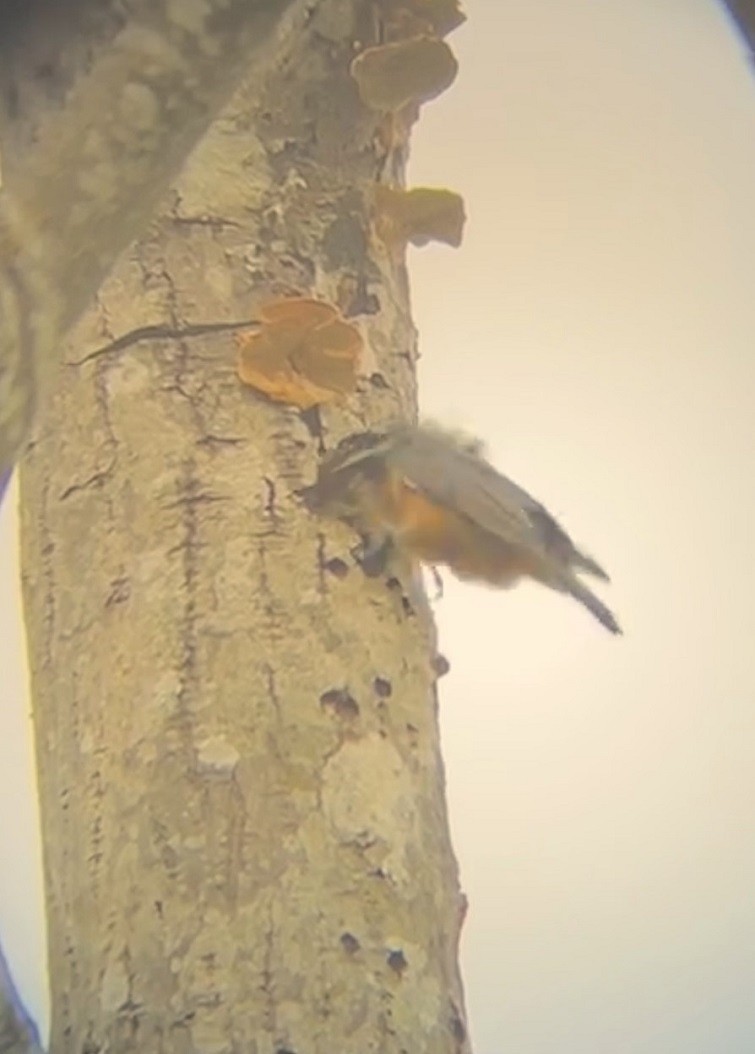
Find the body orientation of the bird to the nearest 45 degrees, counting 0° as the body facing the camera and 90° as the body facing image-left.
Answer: approximately 90°
